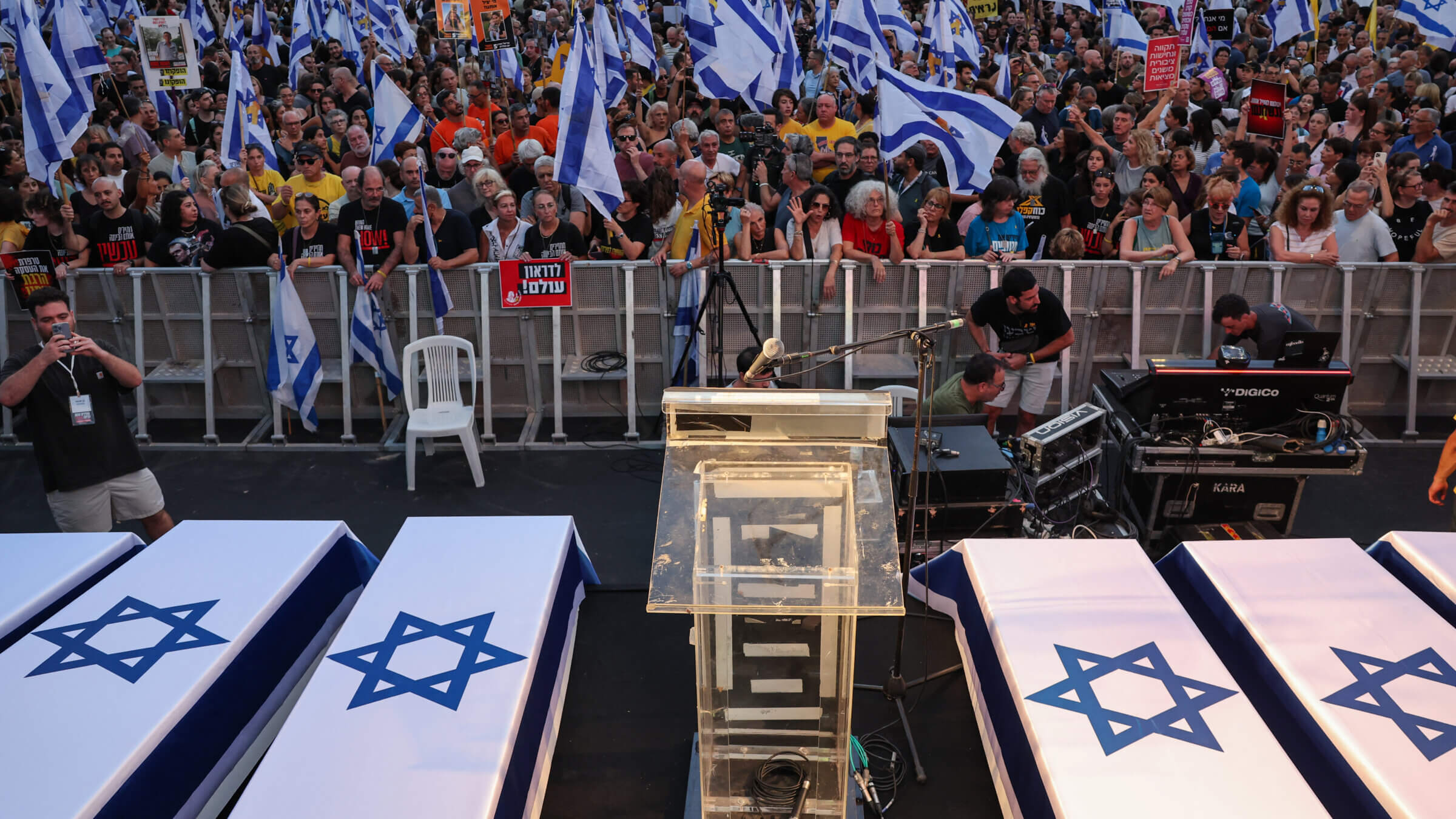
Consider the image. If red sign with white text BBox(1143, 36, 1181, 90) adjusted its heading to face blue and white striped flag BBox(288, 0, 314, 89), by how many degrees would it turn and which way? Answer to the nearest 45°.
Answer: approximately 90° to its right

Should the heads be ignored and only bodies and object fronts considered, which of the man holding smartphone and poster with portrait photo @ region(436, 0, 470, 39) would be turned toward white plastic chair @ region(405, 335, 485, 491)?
the poster with portrait photo

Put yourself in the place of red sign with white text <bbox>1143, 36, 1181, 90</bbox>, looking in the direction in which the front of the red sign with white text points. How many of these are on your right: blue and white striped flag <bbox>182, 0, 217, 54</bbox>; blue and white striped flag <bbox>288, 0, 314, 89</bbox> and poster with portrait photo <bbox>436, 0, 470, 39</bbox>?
3

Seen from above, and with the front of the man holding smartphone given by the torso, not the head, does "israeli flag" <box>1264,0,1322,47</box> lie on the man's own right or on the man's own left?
on the man's own left

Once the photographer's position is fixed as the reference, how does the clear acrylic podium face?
facing away from the viewer

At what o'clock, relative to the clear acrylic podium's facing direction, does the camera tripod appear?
The camera tripod is roughly at 12 o'clock from the clear acrylic podium.

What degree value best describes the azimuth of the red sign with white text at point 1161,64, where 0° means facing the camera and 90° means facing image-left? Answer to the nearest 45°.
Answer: approximately 0°

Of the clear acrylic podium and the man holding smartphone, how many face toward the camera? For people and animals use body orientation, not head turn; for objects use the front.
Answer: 1

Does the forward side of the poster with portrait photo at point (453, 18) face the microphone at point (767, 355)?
yes

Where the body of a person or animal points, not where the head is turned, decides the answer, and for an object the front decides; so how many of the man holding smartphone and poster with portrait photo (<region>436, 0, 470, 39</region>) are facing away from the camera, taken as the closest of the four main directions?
0

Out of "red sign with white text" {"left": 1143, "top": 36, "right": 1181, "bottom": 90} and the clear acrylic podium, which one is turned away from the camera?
the clear acrylic podium

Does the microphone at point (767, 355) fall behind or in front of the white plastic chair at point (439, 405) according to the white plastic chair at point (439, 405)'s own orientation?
in front
